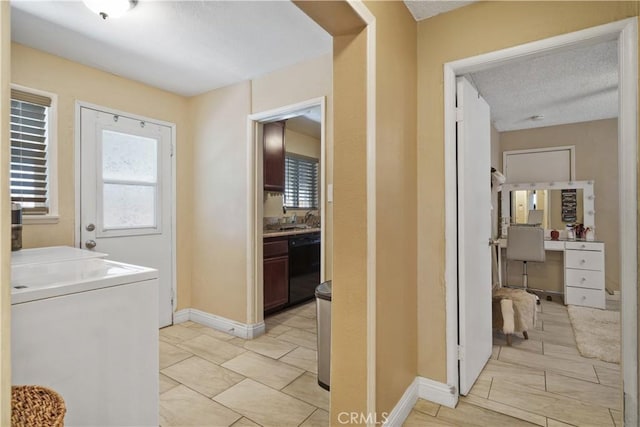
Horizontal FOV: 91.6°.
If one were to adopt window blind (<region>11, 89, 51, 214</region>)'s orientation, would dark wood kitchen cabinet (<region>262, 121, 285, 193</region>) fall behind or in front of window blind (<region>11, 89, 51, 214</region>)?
in front

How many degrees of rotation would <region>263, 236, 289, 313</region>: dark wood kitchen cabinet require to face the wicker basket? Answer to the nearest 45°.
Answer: approximately 45° to its right

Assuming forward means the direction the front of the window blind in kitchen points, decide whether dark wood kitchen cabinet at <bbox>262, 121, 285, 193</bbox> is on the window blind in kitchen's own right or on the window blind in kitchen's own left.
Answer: on the window blind in kitchen's own right

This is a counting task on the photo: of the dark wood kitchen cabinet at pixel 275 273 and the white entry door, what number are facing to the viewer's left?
0

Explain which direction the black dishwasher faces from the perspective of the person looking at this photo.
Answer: facing the viewer and to the right of the viewer

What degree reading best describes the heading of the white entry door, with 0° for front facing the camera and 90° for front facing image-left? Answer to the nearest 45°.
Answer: approximately 315°

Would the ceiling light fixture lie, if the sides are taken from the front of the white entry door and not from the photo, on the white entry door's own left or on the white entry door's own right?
on the white entry door's own right

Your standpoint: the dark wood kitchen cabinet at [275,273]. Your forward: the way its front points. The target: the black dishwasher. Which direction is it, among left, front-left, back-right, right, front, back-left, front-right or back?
left

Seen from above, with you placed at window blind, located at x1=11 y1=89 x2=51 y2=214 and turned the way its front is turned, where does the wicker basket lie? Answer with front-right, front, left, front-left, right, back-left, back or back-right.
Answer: front-right

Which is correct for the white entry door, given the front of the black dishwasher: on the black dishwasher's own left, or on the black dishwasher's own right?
on the black dishwasher's own right

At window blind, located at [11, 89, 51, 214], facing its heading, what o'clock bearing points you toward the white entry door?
The white entry door is roughly at 10 o'clock from the window blind.

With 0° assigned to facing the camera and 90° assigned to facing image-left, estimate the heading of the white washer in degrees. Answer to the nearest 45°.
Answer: approximately 315°
